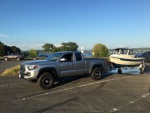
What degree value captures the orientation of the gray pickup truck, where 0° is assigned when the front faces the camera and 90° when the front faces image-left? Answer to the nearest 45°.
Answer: approximately 45°

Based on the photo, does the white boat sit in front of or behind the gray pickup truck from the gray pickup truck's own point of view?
behind

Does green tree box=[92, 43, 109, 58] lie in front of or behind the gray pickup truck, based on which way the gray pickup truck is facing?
behind

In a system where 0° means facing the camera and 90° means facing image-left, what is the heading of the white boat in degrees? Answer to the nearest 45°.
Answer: approximately 45°
